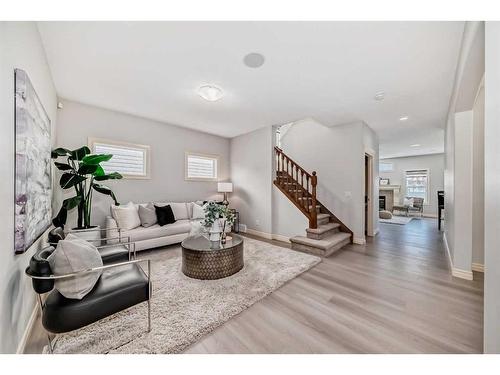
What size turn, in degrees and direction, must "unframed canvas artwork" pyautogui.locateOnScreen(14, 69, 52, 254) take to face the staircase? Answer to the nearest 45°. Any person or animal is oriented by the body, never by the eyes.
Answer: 0° — it already faces it

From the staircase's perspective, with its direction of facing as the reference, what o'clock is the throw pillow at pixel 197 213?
The throw pillow is roughly at 4 o'clock from the staircase.

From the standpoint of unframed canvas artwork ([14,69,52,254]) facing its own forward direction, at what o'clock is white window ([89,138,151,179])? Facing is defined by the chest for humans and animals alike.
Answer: The white window is roughly at 10 o'clock from the unframed canvas artwork.

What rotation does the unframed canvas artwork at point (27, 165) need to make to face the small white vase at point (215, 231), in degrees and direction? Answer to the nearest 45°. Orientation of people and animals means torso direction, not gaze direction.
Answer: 0° — it already faces it

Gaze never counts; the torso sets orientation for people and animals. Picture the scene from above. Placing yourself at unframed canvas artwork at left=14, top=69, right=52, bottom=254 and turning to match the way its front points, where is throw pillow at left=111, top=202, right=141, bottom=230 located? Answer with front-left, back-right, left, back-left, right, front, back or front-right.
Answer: front-left

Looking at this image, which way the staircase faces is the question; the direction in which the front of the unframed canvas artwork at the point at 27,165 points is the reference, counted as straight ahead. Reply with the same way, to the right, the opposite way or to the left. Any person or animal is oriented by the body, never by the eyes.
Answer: to the right

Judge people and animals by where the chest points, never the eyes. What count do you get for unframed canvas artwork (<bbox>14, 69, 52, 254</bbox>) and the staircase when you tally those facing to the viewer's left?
0

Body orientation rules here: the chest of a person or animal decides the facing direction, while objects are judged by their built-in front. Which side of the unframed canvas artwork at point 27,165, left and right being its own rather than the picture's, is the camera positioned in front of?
right

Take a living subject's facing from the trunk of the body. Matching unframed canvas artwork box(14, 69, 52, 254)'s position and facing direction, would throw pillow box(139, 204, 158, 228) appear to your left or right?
on your left

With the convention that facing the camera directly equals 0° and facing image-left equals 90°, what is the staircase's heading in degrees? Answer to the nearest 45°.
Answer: approximately 315°

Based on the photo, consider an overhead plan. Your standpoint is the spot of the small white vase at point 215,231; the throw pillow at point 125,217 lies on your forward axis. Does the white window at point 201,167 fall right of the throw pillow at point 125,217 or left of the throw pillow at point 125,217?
right

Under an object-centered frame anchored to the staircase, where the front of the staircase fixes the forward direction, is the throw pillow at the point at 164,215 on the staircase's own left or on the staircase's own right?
on the staircase's own right

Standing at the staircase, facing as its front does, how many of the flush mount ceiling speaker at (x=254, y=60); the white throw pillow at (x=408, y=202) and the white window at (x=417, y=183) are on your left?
2

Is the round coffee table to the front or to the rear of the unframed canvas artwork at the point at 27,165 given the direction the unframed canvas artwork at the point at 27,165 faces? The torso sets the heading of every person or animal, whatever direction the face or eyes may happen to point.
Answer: to the front

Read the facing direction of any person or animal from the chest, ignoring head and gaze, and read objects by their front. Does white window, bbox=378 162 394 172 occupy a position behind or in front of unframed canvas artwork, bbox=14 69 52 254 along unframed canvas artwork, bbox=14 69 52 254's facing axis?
in front

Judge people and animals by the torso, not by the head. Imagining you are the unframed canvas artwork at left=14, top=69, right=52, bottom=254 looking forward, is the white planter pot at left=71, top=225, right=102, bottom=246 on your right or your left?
on your left

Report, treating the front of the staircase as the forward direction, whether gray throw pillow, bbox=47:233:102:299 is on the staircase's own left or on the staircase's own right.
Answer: on the staircase's own right
